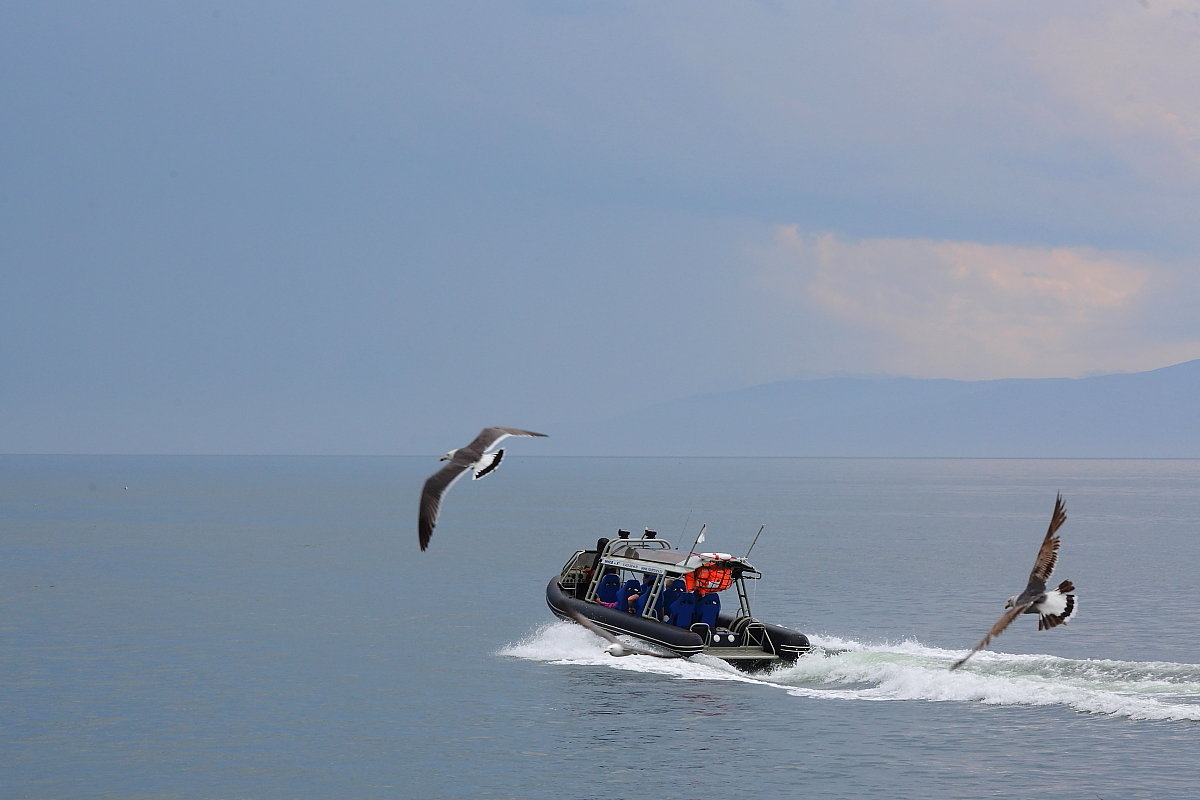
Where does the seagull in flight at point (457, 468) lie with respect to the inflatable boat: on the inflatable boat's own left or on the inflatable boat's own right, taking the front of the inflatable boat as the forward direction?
on the inflatable boat's own left

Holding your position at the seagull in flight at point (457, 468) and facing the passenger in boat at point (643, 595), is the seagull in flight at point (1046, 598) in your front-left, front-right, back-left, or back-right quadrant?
front-right

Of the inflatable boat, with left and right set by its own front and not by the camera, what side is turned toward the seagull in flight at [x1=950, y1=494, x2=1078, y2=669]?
back

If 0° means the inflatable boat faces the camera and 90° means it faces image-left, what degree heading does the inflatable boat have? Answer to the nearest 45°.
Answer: approximately 135°
